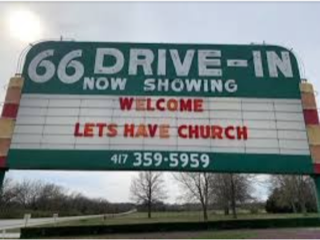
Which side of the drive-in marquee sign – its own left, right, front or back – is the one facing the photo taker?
front
